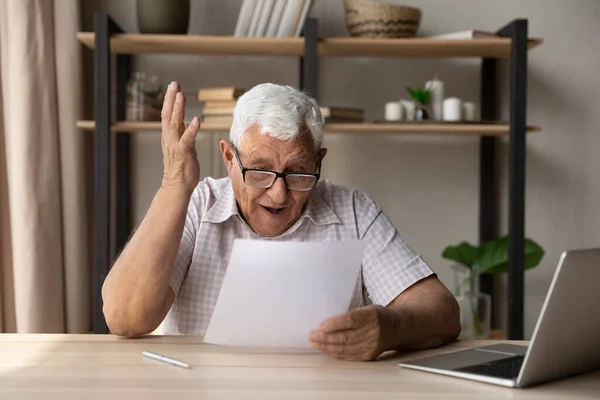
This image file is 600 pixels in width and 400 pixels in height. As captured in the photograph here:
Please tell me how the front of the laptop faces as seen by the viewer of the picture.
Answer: facing away from the viewer and to the left of the viewer

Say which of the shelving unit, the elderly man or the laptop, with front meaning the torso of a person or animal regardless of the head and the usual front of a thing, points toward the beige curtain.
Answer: the laptop

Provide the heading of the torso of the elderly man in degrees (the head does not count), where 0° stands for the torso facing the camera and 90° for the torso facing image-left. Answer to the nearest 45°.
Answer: approximately 0°

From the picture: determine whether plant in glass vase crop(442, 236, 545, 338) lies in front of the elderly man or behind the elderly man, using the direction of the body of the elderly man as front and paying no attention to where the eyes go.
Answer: behind

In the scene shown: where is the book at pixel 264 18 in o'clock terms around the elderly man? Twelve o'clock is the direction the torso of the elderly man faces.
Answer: The book is roughly at 6 o'clock from the elderly man.

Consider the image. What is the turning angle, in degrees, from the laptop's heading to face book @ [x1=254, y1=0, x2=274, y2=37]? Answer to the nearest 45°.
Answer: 0° — it already faces it

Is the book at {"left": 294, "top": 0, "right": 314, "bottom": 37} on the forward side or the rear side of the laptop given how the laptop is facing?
on the forward side

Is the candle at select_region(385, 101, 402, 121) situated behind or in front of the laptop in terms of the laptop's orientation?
in front

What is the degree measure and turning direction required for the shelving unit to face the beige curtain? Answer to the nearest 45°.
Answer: approximately 90° to its right

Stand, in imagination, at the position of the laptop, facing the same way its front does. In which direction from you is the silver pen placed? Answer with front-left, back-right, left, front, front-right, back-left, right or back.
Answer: front-left

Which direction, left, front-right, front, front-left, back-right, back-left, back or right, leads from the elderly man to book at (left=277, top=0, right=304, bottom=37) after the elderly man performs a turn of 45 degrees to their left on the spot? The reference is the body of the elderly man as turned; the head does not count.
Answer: back-left

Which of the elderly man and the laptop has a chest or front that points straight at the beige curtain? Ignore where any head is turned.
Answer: the laptop

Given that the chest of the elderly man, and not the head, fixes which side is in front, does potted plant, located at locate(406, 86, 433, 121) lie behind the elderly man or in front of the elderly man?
behind

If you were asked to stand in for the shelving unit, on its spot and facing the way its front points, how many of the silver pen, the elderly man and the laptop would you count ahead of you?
3
